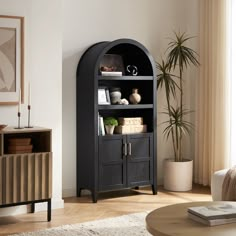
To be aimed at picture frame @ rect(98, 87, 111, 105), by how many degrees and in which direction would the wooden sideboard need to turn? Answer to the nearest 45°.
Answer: approximately 90° to its left

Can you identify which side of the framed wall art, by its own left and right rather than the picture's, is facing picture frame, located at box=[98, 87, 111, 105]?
left

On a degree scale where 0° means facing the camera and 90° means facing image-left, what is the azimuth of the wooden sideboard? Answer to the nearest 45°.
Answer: approximately 315°

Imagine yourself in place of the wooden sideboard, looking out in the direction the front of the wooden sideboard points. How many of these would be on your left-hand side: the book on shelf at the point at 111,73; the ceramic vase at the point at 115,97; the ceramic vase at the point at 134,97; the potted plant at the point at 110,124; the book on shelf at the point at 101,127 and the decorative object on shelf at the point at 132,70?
6

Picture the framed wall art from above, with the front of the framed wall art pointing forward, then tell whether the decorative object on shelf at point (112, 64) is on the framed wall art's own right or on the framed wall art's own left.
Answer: on the framed wall art's own left

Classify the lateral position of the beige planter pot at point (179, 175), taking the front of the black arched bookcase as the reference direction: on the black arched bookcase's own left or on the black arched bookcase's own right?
on the black arched bookcase's own left

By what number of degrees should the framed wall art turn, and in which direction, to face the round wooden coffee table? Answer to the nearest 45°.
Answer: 0° — it already faces it

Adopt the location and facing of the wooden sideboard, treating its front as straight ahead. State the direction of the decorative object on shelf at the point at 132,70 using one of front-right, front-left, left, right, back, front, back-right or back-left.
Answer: left

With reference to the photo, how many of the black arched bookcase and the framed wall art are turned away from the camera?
0

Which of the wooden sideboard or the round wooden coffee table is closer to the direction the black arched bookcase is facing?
the round wooden coffee table

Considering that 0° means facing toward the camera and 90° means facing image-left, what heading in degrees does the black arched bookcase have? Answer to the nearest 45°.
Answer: approximately 315°

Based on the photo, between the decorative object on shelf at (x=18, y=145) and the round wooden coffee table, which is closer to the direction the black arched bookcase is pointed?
the round wooden coffee table

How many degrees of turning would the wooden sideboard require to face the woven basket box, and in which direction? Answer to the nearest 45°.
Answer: approximately 90° to its left
